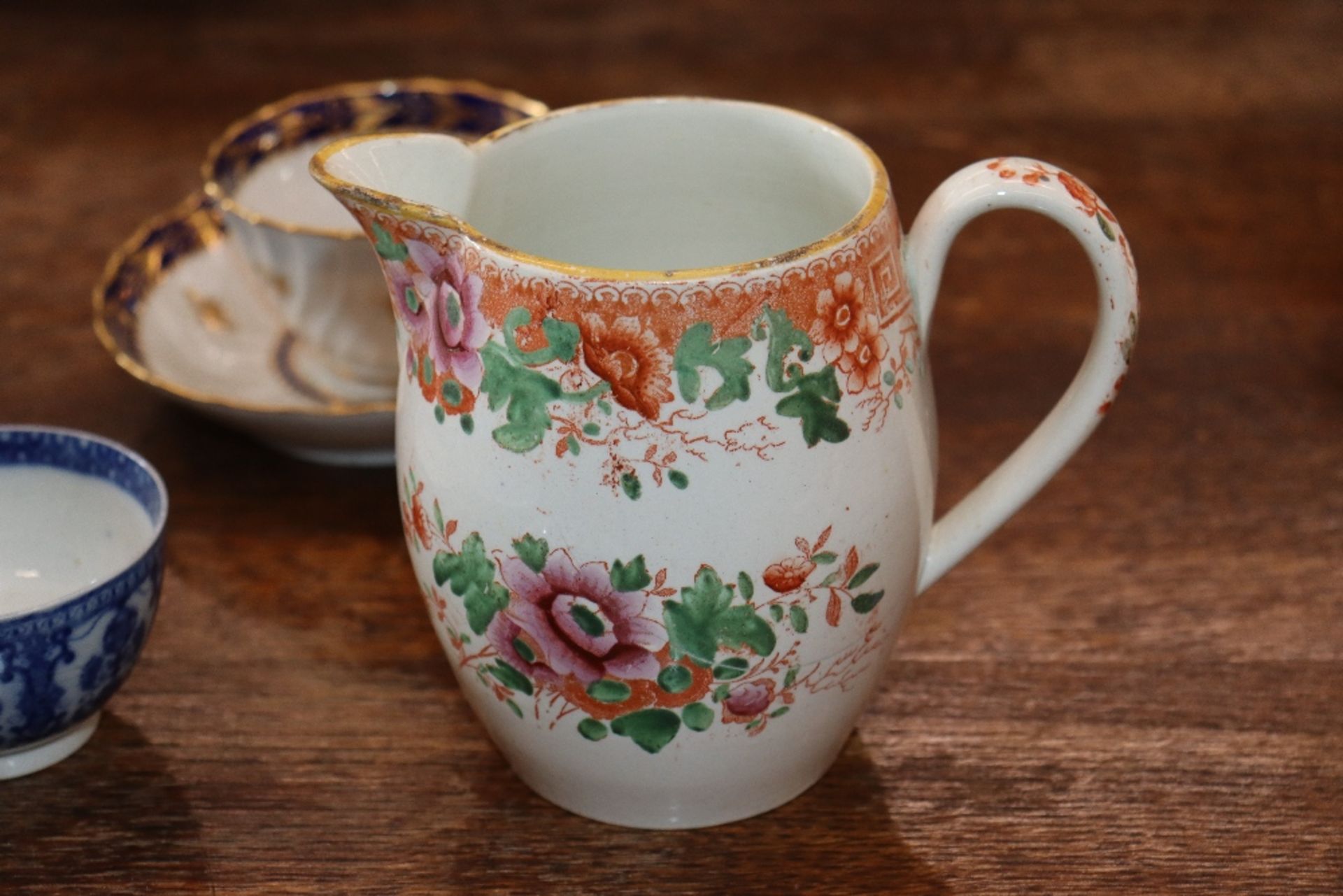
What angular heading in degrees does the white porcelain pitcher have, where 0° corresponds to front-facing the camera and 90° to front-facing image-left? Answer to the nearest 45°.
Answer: approximately 90°

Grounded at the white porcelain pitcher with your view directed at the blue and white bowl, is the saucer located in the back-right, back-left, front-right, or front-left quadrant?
front-right

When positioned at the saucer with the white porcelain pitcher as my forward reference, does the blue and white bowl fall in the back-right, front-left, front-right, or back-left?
front-right

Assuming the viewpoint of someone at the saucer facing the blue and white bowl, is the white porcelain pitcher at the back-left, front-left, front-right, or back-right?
front-left

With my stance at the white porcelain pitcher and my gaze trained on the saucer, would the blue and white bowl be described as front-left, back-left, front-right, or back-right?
front-left
